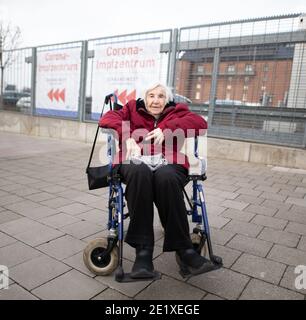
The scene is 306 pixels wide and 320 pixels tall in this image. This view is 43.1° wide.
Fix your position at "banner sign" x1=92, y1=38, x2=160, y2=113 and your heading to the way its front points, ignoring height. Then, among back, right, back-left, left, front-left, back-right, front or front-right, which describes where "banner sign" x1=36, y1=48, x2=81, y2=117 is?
back-right

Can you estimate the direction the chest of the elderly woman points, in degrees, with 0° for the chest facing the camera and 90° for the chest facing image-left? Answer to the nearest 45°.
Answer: approximately 0°

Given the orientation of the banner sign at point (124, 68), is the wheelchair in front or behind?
in front

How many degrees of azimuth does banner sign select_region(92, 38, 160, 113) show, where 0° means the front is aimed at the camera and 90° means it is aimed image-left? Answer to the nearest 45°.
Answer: approximately 0°

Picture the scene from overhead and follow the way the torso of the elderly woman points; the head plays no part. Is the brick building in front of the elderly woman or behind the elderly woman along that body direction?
behind

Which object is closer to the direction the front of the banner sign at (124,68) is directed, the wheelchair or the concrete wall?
the wheelchair

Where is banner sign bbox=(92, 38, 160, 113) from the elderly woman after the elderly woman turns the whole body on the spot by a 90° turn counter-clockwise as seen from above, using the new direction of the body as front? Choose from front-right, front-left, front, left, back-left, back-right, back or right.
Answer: left
